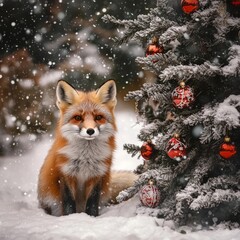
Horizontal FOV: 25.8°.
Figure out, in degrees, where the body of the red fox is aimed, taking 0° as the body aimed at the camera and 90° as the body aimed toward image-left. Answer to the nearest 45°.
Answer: approximately 0°

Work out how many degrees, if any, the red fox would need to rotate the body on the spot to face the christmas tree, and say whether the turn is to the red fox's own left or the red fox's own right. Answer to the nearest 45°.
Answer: approximately 45° to the red fox's own left
